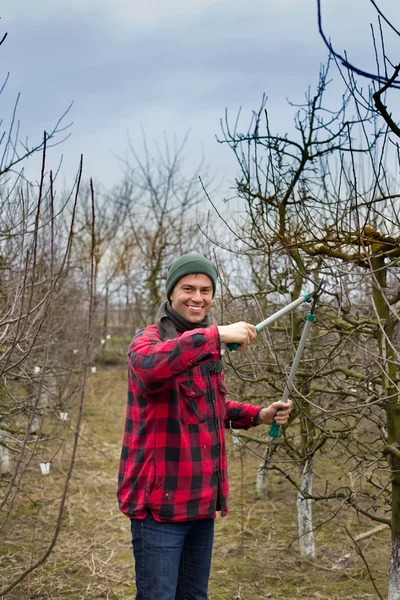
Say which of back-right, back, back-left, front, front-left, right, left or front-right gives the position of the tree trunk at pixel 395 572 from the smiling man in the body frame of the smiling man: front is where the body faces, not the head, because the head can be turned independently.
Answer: left

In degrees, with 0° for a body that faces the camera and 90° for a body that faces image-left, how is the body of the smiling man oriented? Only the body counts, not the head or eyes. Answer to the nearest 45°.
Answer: approximately 315°
